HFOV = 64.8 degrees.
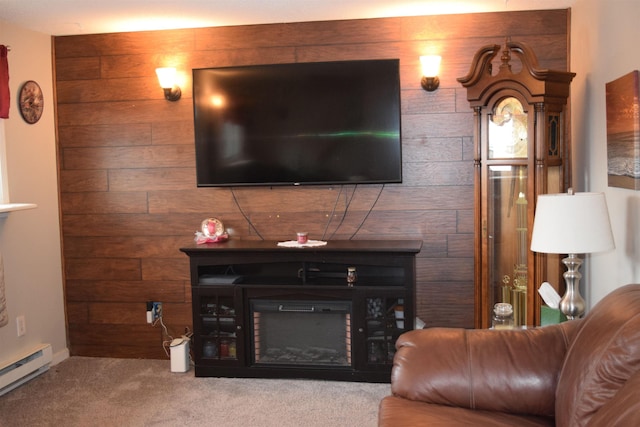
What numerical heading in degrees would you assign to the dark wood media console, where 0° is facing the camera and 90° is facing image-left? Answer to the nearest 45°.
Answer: approximately 0°

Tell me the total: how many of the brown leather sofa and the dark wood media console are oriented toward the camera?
1

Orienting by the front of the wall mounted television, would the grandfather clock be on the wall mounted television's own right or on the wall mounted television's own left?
on the wall mounted television's own left

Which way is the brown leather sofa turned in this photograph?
to the viewer's left

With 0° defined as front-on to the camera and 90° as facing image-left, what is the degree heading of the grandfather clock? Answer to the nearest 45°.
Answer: approximately 45°

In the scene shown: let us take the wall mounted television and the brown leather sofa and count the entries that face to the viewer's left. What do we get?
1

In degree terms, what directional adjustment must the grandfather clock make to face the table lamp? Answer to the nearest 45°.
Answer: approximately 45° to its left

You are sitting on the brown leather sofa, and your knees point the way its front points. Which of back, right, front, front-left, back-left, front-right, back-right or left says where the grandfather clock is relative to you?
right

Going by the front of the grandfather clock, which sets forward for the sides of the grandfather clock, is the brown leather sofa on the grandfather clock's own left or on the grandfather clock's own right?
on the grandfather clock's own left

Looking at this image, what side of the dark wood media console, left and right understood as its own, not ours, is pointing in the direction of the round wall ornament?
right

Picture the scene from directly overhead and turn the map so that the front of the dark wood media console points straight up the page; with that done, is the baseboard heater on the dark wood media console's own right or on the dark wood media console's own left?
on the dark wood media console's own right

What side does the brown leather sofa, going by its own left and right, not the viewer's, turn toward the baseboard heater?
front

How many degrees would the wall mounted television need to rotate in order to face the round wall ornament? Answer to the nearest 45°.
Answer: approximately 90° to its right

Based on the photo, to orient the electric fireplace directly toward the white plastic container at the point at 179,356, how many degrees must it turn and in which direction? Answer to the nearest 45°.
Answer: approximately 90° to its right

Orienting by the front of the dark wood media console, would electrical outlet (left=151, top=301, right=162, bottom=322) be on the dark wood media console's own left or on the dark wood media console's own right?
on the dark wood media console's own right
